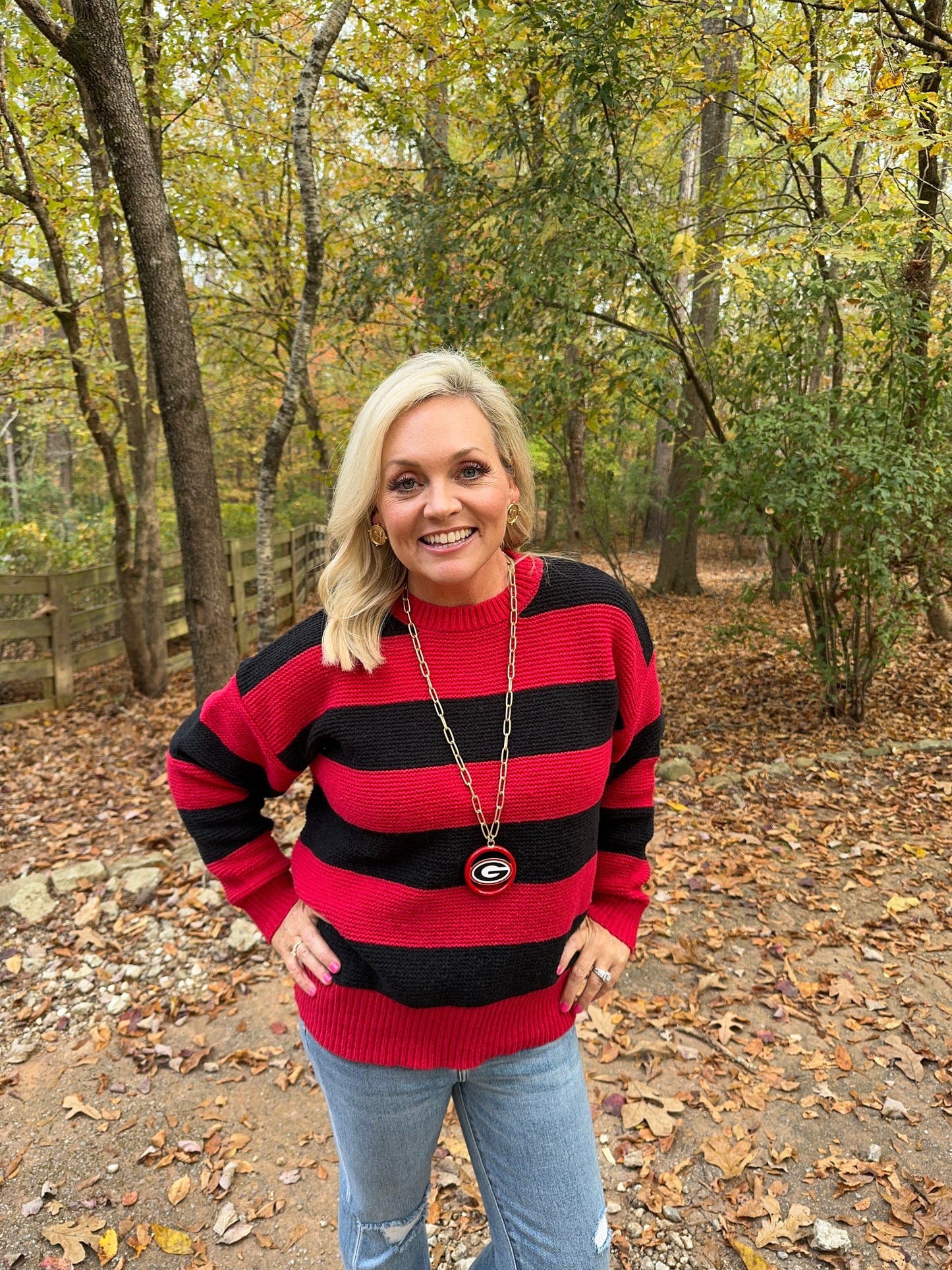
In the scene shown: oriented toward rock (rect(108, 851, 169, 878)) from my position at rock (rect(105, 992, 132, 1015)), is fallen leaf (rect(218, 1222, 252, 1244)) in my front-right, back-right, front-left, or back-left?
back-right

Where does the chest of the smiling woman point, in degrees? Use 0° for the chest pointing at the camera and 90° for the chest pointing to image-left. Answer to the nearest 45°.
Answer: approximately 0°

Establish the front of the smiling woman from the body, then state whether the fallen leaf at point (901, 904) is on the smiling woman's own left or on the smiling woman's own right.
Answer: on the smiling woman's own left

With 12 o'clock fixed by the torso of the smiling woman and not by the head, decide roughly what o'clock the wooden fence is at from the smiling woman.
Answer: The wooden fence is roughly at 5 o'clock from the smiling woman.

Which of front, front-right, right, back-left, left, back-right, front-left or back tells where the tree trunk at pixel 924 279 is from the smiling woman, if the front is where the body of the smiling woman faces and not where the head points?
back-left

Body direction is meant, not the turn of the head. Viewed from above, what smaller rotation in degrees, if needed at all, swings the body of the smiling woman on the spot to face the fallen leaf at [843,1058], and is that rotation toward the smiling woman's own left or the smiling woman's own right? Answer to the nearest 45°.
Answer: approximately 135° to the smiling woman's own left

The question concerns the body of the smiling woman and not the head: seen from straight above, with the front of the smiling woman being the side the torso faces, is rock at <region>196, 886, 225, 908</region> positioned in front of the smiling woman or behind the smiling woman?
behind

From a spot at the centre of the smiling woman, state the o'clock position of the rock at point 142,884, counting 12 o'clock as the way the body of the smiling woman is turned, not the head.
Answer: The rock is roughly at 5 o'clock from the smiling woman.

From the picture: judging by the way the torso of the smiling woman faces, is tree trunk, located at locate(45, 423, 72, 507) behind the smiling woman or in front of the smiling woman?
behind
